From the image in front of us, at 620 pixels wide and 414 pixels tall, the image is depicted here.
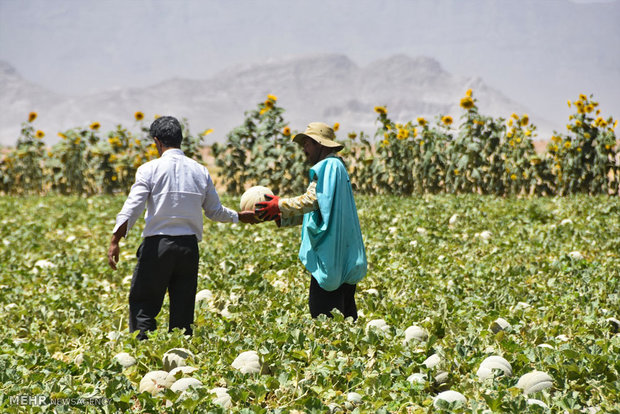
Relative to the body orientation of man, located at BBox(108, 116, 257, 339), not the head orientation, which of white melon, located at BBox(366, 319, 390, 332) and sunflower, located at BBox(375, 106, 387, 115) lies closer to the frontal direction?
the sunflower

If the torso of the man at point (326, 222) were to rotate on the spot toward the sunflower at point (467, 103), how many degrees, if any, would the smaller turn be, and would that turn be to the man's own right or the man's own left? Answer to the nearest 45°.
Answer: approximately 90° to the man's own right

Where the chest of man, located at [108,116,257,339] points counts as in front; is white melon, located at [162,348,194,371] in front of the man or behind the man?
behind

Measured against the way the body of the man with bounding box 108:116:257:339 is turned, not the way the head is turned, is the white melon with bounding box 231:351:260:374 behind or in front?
behind

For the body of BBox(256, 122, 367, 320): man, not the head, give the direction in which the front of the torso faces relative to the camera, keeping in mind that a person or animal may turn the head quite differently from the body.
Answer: to the viewer's left

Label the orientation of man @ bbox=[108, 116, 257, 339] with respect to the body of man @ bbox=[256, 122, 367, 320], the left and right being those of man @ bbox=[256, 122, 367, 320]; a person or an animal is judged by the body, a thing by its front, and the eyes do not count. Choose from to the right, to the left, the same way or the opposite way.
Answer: to the right

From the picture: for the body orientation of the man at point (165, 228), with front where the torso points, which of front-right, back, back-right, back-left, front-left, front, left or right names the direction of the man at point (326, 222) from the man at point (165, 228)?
right

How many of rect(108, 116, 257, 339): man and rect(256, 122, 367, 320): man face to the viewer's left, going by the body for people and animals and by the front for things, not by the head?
1

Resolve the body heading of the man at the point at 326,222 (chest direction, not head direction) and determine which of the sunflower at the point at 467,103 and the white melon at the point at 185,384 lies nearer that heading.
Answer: the white melon

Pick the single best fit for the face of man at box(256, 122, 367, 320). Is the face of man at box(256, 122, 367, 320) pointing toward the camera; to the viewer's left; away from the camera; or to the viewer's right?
to the viewer's left

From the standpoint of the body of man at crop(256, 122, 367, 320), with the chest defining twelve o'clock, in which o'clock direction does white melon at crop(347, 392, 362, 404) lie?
The white melon is roughly at 9 o'clock from the man.

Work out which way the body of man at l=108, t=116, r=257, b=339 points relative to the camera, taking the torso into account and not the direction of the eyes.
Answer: away from the camera

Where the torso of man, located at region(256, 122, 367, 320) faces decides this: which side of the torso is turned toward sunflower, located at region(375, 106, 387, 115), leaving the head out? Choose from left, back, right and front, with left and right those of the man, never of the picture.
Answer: right

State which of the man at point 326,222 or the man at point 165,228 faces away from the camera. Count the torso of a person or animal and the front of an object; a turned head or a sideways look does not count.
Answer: the man at point 165,228
